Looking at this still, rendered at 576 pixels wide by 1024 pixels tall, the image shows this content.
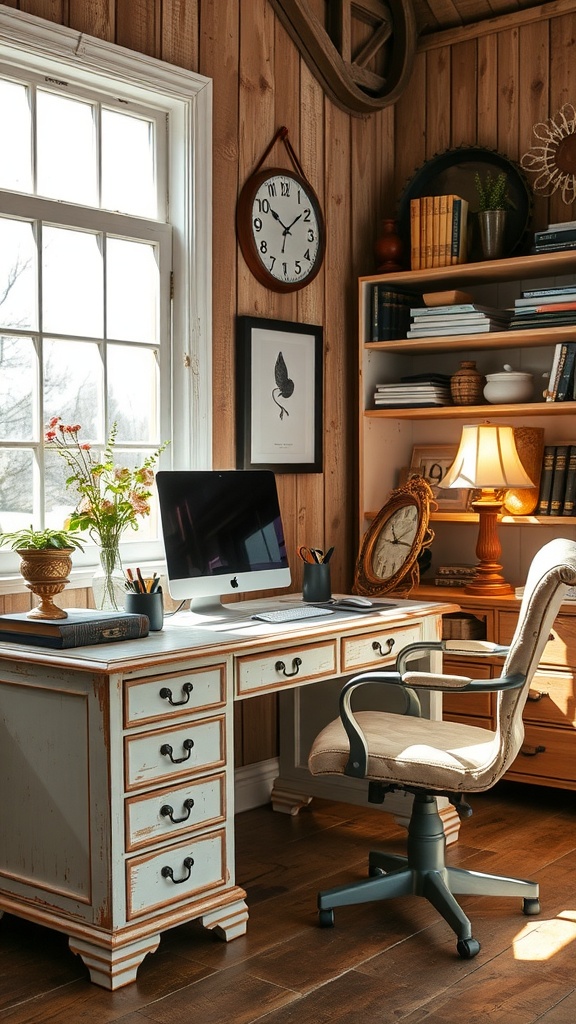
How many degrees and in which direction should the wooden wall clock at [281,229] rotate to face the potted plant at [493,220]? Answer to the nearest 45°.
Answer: approximately 45° to its left

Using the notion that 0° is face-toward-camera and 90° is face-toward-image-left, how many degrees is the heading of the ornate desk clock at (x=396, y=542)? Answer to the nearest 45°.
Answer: approximately 45°

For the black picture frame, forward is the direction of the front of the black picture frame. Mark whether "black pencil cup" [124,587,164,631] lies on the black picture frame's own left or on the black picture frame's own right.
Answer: on the black picture frame's own right

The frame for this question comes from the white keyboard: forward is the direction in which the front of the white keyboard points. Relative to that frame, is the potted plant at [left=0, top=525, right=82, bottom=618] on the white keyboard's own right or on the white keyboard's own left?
on the white keyboard's own right

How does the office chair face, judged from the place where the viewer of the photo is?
facing to the left of the viewer

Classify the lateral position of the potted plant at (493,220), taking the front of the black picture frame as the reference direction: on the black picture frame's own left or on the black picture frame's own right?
on the black picture frame's own left

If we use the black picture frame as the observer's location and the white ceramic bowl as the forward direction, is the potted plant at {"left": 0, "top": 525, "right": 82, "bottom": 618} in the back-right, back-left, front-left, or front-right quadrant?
back-right

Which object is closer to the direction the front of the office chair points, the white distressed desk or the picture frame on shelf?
the white distressed desk

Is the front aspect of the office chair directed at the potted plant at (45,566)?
yes
